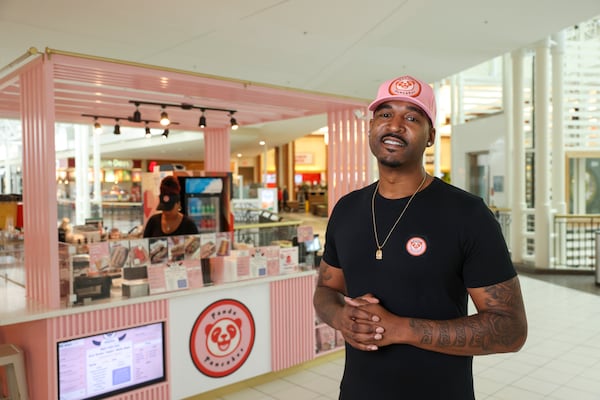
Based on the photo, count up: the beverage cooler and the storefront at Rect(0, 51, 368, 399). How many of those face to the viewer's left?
0

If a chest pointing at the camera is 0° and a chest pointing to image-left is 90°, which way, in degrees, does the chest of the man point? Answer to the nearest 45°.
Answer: approximately 45°

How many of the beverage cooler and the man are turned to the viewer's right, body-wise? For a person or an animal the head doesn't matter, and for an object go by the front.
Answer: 0

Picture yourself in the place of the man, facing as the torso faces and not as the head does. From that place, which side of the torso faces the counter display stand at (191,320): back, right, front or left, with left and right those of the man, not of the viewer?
right

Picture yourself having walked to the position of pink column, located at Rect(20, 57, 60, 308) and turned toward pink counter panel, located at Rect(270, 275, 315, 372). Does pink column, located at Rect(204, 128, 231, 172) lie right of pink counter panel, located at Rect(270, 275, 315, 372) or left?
left

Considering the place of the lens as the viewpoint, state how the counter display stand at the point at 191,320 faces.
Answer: facing the viewer and to the right of the viewer

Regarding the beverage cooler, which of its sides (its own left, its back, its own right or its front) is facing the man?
front

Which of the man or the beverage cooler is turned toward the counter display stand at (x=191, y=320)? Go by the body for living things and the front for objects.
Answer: the beverage cooler

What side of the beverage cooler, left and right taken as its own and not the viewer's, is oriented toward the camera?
front

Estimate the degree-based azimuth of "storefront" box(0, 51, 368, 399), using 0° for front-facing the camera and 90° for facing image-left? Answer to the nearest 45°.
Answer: approximately 315°

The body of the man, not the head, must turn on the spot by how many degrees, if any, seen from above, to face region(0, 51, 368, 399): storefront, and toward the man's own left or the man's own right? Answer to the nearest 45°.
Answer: approximately 90° to the man's own right

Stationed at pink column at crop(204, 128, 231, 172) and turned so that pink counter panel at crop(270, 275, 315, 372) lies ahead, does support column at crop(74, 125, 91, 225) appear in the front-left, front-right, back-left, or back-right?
back-right

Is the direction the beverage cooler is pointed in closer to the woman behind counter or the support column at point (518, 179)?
the woman behind counter
